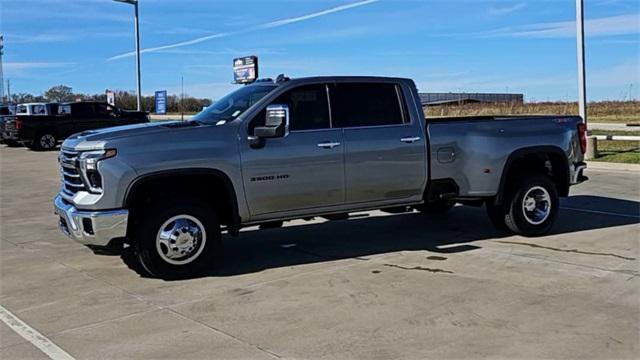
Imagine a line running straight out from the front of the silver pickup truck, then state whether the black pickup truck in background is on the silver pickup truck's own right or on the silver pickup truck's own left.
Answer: on the silver pickup truck's own right

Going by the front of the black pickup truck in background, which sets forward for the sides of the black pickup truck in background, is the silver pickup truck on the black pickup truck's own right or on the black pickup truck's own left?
on the black pickup truck's own right

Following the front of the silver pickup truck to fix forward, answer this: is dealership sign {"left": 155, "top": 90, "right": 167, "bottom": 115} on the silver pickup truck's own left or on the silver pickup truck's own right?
on the silver pickup truck's own right

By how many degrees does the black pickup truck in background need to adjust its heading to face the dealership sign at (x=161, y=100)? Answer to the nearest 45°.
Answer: approximately 90° to its left

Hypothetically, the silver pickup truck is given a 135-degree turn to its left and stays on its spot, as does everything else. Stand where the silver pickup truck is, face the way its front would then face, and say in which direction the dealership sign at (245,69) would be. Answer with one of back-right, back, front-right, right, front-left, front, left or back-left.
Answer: left

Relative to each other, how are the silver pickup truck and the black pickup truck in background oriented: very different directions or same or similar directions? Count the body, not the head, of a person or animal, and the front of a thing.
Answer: very different directions

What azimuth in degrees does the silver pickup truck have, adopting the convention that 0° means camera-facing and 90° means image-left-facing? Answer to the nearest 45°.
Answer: approximately 45°

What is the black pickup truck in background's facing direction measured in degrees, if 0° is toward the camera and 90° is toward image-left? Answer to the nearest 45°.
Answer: approximately 225°

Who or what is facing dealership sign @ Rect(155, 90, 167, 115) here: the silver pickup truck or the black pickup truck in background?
the black pickup truck in background
